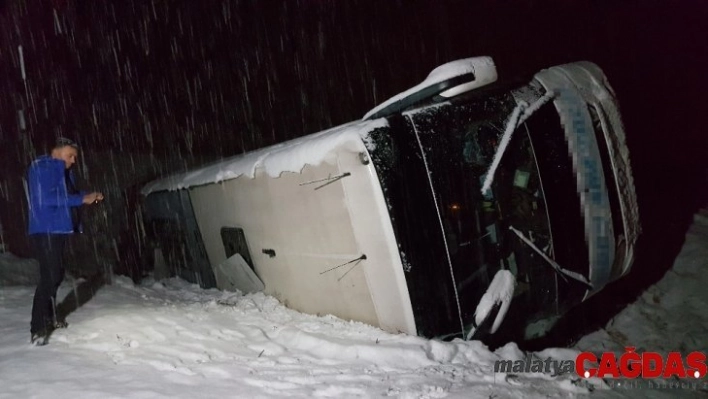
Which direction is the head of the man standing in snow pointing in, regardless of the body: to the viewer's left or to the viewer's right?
to the viewer's right

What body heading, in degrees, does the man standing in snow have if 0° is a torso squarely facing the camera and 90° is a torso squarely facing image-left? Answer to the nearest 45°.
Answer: approximately 270°
